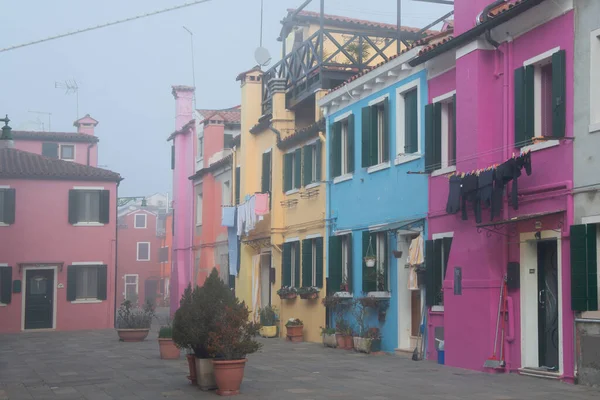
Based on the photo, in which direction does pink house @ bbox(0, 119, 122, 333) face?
toward the camera

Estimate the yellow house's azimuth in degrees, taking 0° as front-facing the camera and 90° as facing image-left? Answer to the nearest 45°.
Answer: approximately 45°

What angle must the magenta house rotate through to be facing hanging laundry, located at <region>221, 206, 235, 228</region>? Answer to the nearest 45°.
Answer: approximately 90° to its right

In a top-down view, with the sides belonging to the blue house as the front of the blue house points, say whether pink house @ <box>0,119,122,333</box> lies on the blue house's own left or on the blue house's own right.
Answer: on the blue house's own right

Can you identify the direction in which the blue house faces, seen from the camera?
facing the viewer and to the left of the viewer

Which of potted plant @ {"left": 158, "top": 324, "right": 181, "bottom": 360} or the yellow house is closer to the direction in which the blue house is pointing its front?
the potted plant

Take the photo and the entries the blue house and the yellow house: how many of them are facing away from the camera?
0

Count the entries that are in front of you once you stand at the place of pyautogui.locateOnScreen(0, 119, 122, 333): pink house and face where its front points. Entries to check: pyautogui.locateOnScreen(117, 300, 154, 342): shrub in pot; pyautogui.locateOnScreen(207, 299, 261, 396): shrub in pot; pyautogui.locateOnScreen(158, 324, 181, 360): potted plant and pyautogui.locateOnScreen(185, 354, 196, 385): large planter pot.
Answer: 4

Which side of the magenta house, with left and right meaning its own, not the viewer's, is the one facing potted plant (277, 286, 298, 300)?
right
